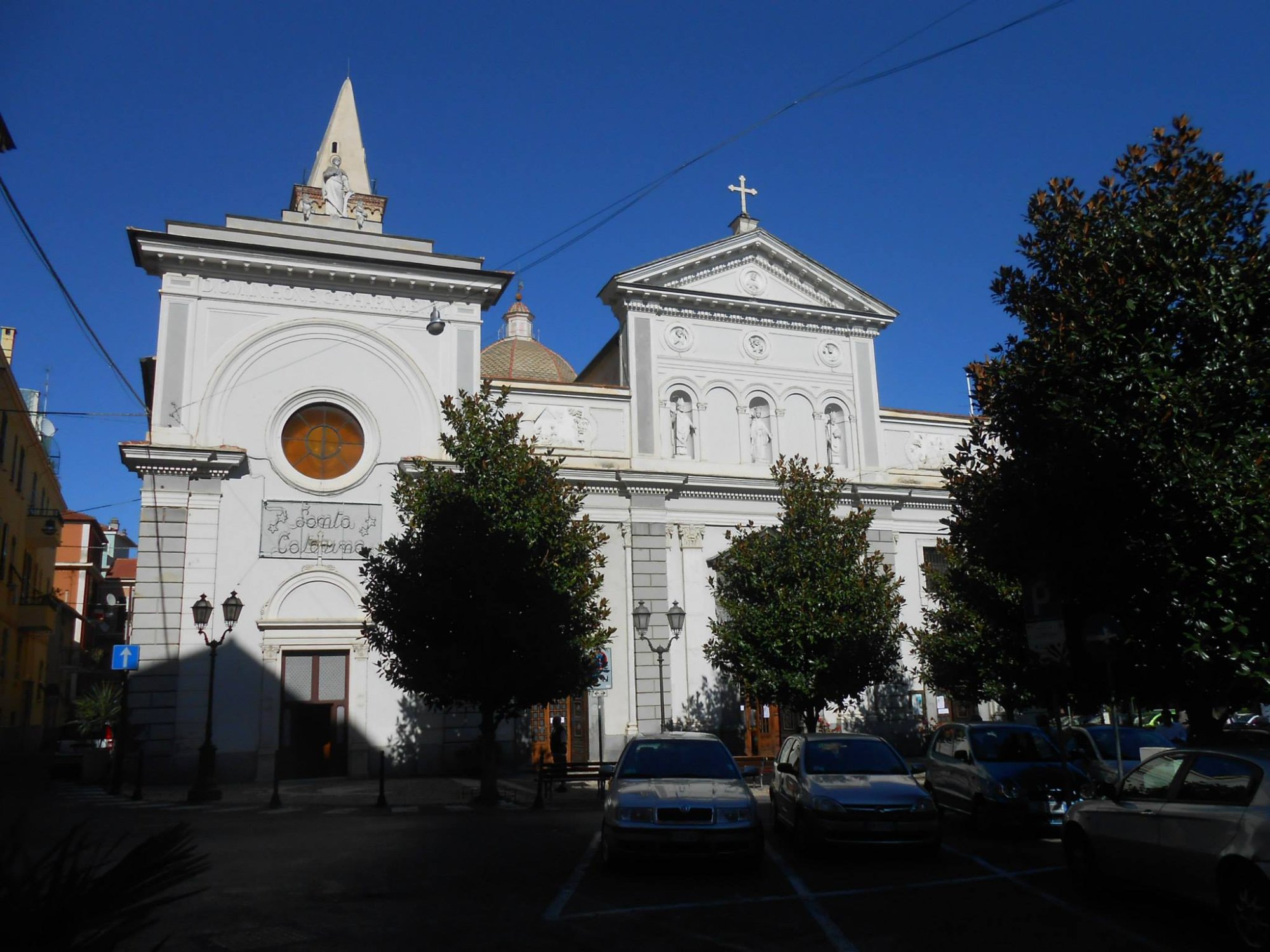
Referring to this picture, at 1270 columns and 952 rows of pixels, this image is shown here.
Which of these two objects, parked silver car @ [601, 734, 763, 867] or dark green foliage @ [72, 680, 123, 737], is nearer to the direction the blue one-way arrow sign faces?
the parked silver car

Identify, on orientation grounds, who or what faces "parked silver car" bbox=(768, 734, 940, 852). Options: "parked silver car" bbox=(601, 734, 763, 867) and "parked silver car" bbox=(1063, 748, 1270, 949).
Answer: "parked silver car" bbox=(1063, 748, 1270, 949)

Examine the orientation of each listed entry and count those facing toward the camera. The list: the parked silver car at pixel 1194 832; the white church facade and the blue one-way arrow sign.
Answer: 2

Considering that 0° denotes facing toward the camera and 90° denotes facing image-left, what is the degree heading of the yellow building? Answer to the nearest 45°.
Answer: approximately 270°

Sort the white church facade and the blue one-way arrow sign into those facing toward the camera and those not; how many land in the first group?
2

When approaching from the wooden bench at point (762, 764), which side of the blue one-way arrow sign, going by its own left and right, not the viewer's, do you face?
left

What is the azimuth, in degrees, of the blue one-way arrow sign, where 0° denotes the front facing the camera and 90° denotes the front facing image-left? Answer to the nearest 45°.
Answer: approximately 0°

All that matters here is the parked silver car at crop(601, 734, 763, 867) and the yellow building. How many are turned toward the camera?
1

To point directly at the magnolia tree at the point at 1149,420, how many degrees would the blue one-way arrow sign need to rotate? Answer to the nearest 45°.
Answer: approximately 45° to its left

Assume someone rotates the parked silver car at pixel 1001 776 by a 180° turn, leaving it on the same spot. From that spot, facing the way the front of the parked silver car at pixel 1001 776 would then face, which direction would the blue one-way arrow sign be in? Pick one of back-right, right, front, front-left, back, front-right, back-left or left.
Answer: front-left

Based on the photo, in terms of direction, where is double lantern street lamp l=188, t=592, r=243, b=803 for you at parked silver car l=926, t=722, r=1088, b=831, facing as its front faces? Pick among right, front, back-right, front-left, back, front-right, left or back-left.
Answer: back-right
